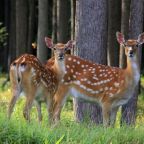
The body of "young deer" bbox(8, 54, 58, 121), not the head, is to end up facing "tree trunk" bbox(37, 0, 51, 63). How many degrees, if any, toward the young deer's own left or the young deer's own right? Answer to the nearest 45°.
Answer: approximately 45° to the young deer's own left

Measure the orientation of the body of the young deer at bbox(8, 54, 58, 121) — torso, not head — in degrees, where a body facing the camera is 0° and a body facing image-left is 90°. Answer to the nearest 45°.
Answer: approximately 225°

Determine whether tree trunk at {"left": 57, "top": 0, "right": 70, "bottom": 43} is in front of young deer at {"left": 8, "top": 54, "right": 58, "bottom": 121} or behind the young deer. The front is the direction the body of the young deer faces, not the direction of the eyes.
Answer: in front

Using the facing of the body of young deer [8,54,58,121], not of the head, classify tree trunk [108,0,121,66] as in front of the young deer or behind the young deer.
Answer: in front

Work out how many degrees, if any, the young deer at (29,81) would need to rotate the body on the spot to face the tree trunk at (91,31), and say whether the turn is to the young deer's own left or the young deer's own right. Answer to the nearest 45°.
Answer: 0° — it already faces it

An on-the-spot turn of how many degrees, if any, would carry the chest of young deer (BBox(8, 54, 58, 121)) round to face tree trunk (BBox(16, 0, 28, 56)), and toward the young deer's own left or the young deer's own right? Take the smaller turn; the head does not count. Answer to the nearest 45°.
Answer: approximately 45° to the young deer's own left
